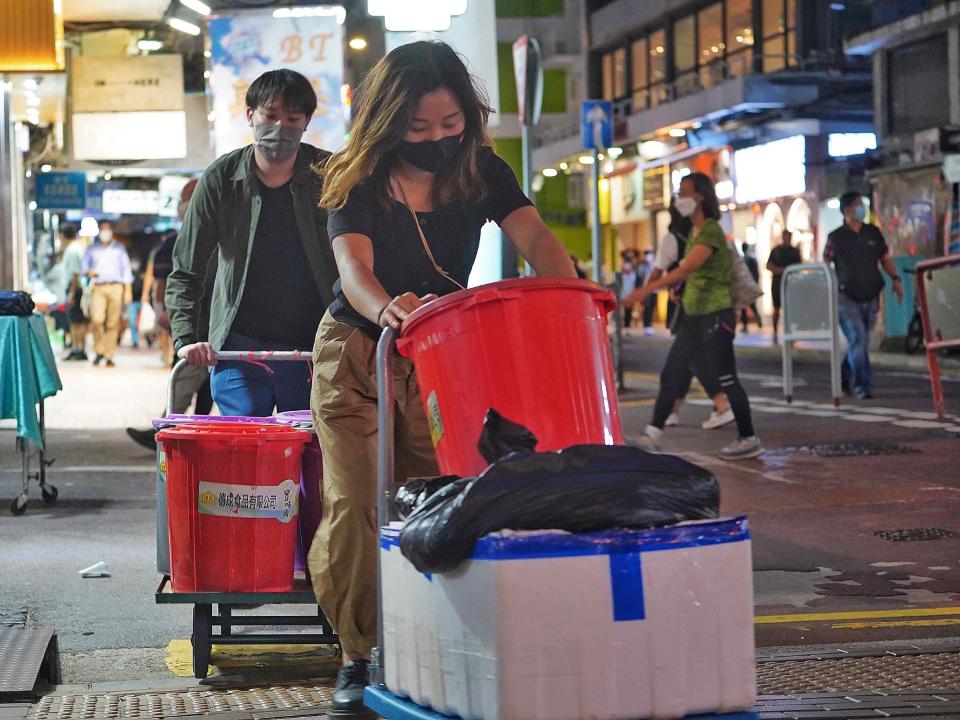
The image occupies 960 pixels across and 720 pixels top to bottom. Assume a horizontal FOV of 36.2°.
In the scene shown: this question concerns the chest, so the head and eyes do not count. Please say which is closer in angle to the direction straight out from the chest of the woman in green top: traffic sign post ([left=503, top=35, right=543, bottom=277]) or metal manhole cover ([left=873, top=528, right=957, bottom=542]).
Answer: the traffic sign post

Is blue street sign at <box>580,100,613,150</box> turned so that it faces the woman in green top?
yes

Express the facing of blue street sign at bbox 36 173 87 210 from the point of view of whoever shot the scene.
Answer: facing the viewer

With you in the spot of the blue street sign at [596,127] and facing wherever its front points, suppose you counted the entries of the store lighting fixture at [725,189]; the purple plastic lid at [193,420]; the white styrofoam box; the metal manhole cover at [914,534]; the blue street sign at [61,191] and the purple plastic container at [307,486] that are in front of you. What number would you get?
4

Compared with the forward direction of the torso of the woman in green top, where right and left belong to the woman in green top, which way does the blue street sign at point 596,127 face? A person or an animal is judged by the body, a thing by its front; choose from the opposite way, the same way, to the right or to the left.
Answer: to the left

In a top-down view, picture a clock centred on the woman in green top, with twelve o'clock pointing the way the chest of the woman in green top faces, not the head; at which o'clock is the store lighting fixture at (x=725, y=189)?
The store lighting fixture is roughly at 3 o'clock from the woman in green top.

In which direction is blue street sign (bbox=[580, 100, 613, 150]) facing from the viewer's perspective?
toward the camera

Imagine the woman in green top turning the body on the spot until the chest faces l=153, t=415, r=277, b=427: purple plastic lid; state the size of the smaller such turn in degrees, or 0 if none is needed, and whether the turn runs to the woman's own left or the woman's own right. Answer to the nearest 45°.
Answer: approximately 90° to the woman's own left

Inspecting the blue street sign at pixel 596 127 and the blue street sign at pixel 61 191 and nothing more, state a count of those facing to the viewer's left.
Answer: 0

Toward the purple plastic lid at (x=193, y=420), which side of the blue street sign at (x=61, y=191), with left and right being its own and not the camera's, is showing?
front

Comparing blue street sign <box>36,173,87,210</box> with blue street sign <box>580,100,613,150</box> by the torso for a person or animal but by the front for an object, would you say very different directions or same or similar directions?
same or similar directions

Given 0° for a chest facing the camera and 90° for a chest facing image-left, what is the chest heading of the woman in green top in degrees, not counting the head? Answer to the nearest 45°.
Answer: approximately 90°

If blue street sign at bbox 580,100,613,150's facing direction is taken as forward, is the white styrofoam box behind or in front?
in front

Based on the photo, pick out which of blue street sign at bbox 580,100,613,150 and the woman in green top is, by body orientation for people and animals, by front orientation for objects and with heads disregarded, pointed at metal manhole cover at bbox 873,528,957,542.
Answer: the blue street sign

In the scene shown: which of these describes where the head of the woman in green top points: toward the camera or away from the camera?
toward the camera

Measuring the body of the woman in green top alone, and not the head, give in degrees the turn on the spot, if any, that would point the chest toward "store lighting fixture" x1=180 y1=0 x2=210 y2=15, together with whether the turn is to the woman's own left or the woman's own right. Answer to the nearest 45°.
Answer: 0° — they already face it

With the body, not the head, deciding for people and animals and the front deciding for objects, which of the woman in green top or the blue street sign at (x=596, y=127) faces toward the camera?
the blue street sign

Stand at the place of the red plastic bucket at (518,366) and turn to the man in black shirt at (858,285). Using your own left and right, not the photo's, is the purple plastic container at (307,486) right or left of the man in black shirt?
left
